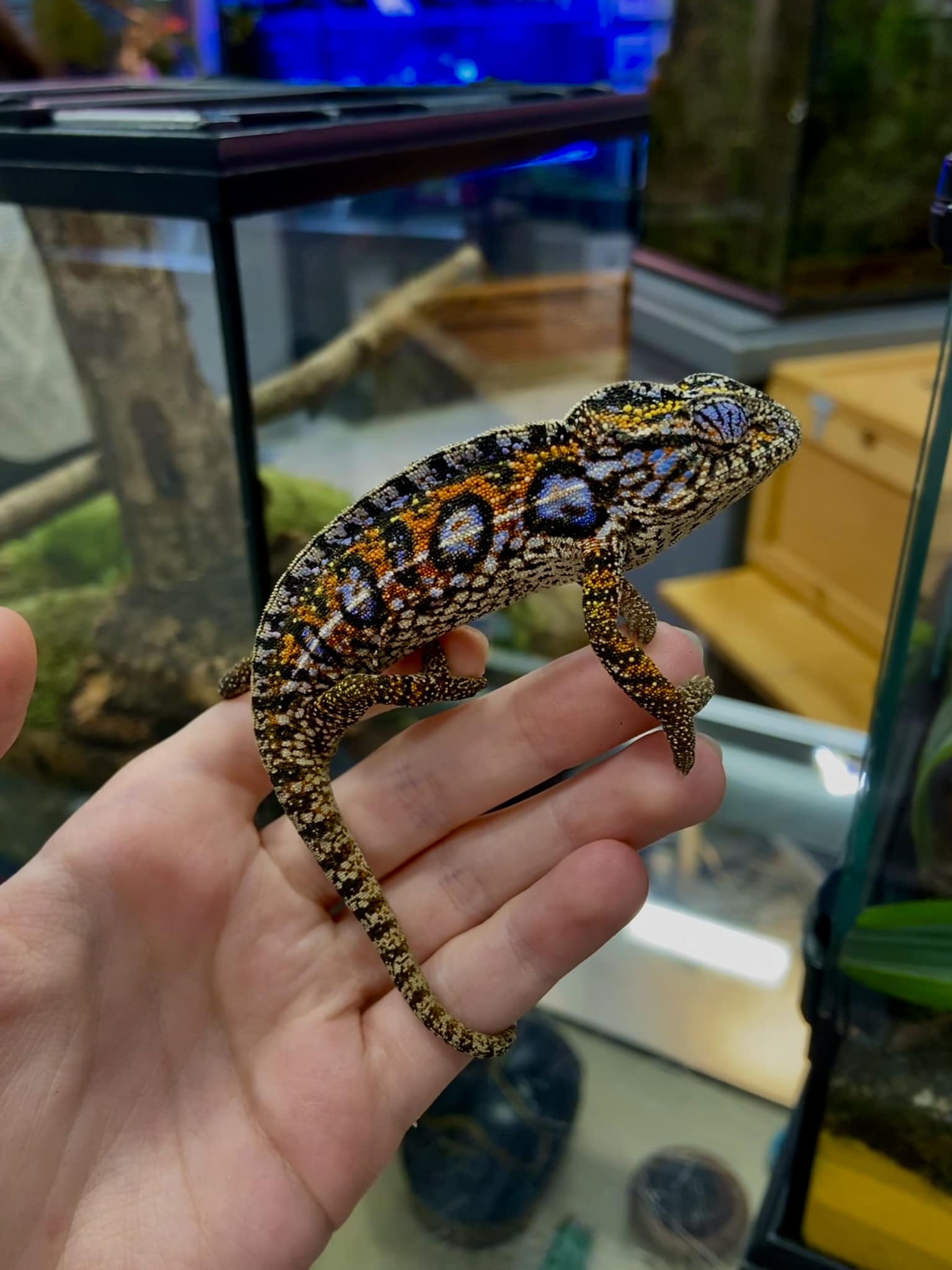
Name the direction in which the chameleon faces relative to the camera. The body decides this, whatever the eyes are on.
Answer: to the viewer's right

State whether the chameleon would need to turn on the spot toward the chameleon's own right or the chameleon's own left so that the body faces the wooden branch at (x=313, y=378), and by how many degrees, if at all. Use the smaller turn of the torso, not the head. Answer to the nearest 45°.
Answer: approximately 90° to the chameleon's own left

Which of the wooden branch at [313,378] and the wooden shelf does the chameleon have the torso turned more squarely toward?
the wooden shelf

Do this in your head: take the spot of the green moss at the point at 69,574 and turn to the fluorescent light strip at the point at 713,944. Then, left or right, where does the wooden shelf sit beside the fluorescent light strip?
left

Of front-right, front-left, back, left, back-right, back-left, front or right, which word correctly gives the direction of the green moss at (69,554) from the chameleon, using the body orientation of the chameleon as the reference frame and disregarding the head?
back-left

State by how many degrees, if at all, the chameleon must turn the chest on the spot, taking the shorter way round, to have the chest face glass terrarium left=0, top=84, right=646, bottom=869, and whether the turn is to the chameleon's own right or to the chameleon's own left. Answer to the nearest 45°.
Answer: approximately 135° to the chameleon's own left

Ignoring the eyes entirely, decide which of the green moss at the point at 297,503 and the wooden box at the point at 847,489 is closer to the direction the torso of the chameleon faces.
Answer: the wooden box
